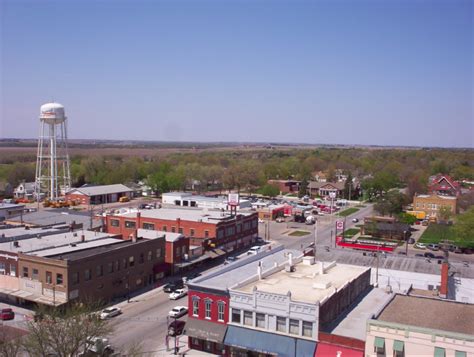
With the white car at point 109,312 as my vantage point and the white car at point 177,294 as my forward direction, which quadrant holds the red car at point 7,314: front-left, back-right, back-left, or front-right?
back-left

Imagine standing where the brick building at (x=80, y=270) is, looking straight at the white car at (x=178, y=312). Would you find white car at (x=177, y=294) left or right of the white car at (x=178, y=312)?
left

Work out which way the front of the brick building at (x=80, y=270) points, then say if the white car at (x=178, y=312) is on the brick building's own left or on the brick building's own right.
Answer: on the brick building's own left

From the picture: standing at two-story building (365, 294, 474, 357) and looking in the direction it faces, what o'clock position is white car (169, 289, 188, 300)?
The white car is roughly at 4 o'clock from the two-story building.

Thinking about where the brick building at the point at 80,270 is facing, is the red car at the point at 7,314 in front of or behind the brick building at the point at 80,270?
in front

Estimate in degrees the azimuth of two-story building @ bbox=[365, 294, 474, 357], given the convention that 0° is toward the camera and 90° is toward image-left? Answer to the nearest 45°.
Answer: approximately 0°
